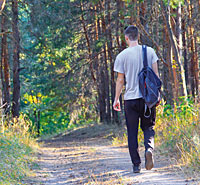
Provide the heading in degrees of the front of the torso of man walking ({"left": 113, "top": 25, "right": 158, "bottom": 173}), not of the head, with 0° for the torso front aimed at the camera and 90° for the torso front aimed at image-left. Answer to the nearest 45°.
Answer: approximately 180°
